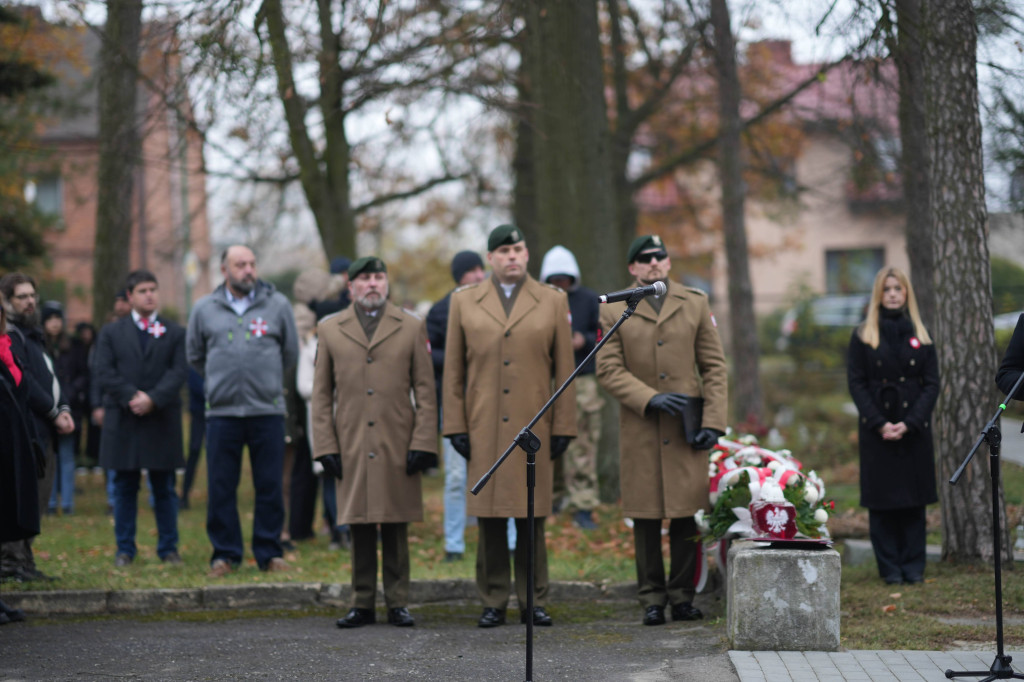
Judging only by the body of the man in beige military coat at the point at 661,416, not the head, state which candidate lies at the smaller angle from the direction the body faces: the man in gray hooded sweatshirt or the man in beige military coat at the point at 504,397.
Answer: the man in beige military coat

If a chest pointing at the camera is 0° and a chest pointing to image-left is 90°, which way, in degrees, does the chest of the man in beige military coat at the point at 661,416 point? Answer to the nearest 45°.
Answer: approximately 0°

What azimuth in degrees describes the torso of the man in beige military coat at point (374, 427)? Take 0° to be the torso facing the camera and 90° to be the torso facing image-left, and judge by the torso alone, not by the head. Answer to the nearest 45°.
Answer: approximately 0°

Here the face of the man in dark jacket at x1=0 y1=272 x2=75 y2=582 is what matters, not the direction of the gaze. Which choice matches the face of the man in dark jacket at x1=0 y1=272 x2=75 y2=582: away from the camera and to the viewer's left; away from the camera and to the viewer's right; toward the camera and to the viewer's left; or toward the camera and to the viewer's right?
toward the camera and to the viewer's right

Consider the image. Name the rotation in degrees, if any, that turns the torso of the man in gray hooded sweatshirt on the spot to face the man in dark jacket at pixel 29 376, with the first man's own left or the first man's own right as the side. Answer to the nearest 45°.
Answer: approximately 90° to the first man's own right

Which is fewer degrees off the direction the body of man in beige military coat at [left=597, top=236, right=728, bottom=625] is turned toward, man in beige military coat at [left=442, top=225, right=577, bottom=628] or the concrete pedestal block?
the concrete pedestal block
